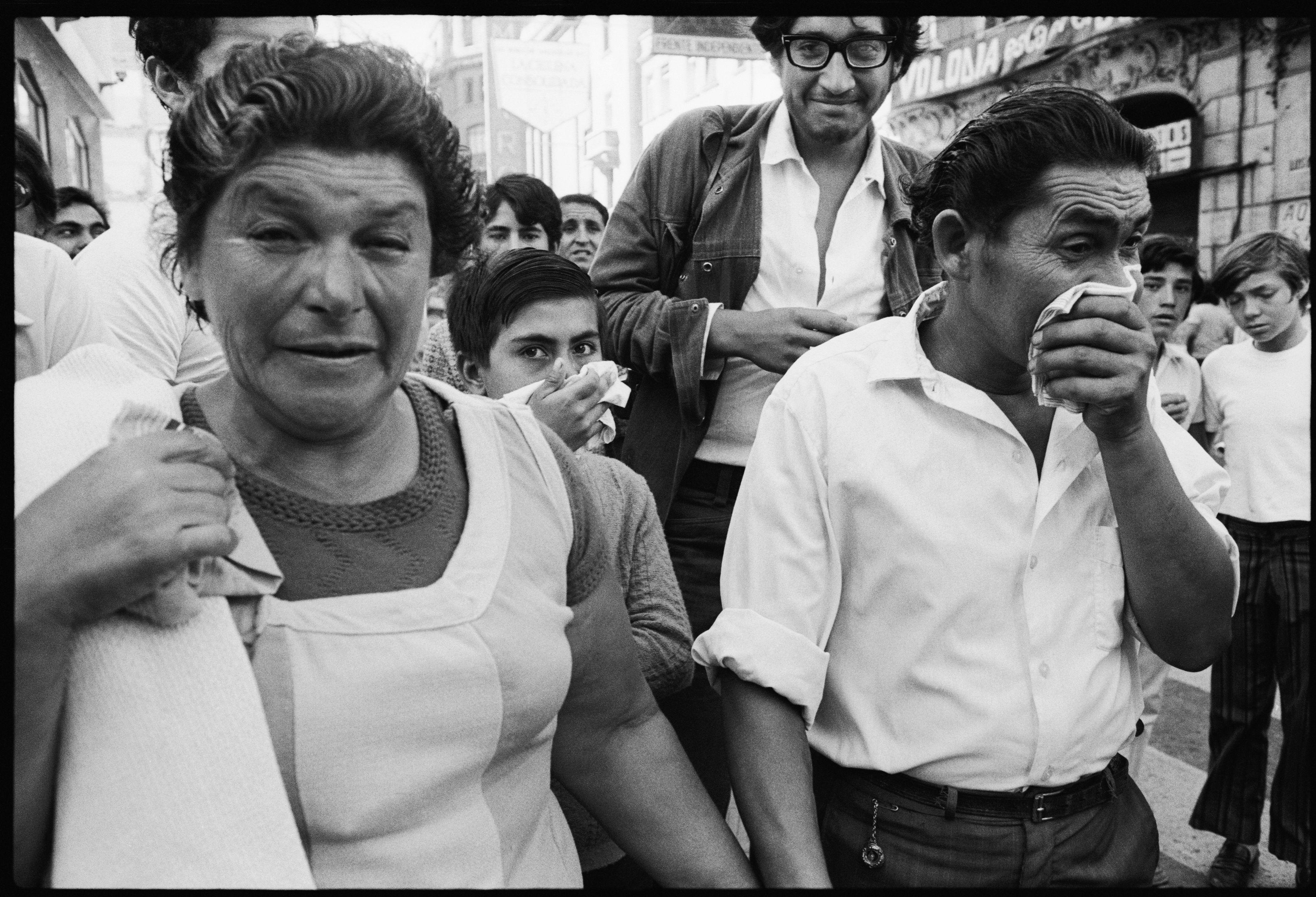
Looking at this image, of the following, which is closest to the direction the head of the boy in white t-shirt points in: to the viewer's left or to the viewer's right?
to the viewer's left

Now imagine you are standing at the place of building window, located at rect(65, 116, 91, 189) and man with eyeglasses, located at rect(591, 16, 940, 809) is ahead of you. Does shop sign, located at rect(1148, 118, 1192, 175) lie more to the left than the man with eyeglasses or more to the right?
left

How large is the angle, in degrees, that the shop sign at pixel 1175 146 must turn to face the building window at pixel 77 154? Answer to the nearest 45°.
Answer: approximately 45° to its right

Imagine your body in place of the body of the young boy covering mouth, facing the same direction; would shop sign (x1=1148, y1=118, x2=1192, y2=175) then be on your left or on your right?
on your left

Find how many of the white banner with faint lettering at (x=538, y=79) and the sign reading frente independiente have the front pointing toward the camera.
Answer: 2

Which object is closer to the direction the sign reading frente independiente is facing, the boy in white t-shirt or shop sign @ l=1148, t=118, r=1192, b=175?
the boy in white t-shirt
